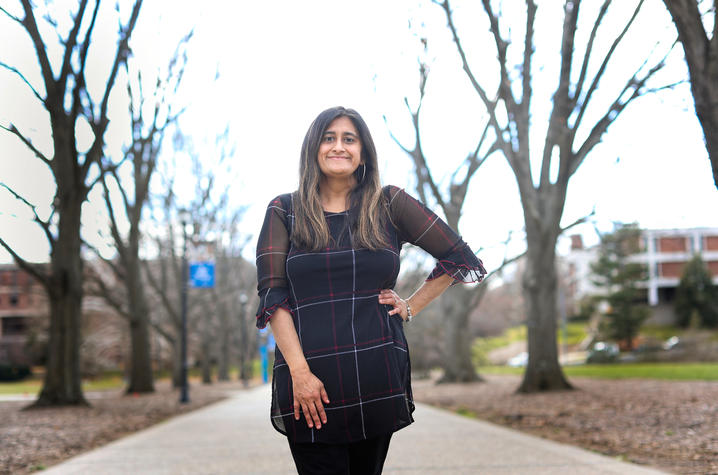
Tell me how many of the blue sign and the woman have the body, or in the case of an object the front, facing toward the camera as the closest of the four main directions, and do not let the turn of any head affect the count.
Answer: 2

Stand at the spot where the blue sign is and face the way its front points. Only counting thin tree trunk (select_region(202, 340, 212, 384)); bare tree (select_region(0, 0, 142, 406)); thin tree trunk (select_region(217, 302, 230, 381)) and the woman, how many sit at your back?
2

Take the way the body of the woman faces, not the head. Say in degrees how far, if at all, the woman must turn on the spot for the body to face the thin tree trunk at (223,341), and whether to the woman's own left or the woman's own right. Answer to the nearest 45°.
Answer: approximately 180°

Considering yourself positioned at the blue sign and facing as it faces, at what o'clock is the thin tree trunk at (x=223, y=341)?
The thin tree trunk is roughly at 6 o'clock from the blue sign.

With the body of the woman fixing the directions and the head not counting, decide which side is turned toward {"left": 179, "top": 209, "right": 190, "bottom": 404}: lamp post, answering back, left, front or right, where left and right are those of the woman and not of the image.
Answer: back

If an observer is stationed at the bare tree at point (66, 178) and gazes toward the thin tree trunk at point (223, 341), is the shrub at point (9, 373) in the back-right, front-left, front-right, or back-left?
front-left

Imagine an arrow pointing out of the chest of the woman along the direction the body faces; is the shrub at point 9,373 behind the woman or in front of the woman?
behind

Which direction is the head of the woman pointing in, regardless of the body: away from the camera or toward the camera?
toward the camera

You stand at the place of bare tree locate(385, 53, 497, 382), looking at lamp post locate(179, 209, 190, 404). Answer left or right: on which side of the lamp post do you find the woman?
left

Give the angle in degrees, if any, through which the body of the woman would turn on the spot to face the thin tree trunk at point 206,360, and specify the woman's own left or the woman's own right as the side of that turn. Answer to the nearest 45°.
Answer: approximately 180°

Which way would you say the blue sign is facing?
toward the camera

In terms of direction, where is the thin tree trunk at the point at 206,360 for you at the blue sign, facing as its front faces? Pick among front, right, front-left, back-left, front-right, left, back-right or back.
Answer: back

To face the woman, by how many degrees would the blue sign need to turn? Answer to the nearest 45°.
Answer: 0° — it already faces them

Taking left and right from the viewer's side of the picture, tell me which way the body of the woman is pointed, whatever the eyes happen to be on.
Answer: facing the viewer
